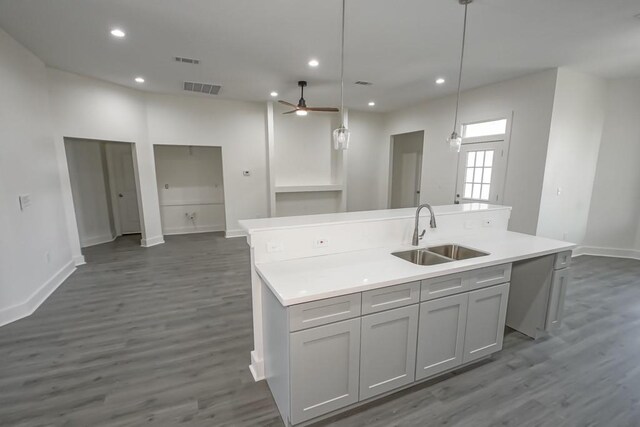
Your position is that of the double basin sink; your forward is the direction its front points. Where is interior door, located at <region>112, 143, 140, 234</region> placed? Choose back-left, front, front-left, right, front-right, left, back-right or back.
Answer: back-right

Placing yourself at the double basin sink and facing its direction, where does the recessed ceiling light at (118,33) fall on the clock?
The recessed ceiling light is roughly at 4 o'clock from the double basin sink.

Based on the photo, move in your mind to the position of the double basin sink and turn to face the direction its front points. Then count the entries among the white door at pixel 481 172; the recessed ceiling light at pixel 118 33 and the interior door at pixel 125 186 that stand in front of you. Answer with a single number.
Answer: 0

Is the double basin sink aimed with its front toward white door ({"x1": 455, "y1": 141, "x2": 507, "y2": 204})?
no

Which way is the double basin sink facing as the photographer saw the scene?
facing the viewer and to the right of the viewer
